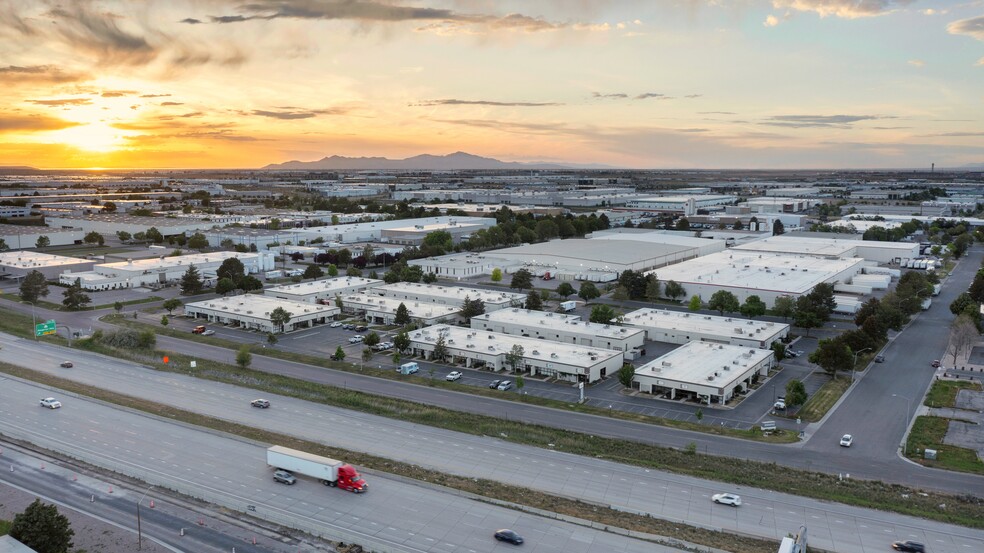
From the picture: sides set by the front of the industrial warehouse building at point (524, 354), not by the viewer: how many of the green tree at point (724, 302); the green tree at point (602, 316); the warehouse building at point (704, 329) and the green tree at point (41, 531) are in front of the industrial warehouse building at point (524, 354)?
1

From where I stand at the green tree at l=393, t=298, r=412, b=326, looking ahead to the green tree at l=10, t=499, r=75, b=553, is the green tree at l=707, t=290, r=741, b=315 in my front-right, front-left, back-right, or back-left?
back-left

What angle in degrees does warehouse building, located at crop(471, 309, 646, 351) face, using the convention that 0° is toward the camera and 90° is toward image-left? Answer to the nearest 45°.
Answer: approximately 45°

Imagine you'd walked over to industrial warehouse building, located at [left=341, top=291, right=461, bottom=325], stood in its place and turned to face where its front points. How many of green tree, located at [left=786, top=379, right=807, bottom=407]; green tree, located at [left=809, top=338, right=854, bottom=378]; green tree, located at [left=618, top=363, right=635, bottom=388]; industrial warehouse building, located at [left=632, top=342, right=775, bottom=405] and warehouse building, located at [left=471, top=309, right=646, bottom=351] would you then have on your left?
5

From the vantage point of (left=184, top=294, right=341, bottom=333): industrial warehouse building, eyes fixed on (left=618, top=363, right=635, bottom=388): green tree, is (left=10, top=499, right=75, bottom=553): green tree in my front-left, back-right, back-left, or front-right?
front-right

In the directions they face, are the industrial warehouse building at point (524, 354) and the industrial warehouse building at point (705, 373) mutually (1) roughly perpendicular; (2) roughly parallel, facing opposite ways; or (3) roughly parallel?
roughly parallel

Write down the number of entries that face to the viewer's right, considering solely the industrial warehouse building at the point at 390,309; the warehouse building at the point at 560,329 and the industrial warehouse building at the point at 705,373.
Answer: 0

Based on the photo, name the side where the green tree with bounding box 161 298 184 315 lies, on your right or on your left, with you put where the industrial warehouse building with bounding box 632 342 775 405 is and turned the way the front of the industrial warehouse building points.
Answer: on your right

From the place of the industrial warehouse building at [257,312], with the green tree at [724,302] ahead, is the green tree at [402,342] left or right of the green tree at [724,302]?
right

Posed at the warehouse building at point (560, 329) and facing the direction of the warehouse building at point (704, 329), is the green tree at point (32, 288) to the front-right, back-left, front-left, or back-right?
back-left

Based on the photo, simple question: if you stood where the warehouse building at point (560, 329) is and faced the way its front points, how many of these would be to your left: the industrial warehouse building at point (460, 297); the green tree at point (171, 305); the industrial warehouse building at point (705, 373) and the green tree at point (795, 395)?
2

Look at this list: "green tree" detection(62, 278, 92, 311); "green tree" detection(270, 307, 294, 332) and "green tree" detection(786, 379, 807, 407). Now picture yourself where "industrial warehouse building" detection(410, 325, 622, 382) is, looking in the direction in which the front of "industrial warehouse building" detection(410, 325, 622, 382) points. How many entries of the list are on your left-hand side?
1

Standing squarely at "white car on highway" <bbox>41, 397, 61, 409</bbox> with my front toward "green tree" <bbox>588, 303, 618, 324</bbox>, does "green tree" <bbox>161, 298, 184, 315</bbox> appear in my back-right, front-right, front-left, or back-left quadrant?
front-left

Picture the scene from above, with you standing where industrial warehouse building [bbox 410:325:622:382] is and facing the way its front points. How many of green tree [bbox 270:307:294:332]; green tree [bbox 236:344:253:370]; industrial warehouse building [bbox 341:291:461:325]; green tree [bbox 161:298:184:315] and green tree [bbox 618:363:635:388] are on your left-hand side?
1

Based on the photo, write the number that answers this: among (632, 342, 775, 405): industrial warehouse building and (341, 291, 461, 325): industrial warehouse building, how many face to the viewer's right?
0

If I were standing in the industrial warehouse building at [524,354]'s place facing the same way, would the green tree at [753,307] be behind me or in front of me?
behind

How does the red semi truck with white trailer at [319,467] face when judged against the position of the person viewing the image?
facing the viewer and to the right of the viewer

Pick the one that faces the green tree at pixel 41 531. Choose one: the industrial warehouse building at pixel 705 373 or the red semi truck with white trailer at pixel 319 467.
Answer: the industrial warehouse building

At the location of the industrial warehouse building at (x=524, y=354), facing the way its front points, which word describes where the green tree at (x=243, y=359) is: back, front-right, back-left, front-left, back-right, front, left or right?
front-right

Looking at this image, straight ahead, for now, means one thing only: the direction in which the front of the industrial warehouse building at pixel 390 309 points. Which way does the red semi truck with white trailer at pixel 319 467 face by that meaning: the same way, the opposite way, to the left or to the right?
to the left
